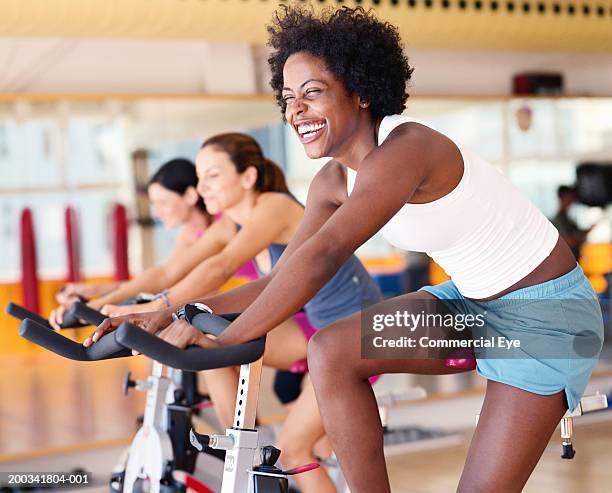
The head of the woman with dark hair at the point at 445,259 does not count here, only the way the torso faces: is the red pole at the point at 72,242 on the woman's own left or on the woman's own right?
on the woman's own right

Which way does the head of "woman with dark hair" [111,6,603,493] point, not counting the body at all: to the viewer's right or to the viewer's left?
to the viewer's left

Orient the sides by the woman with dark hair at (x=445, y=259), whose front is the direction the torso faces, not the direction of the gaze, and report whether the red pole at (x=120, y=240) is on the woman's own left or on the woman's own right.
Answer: on the woman's own right

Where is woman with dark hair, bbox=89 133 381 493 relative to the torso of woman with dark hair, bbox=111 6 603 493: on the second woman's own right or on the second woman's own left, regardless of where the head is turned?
on the second woman's own right

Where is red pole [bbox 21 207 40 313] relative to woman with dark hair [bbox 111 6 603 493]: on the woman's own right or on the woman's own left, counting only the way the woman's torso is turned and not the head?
on the woman's own right

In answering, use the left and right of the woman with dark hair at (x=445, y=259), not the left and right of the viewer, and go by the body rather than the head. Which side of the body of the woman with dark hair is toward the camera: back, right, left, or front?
left
